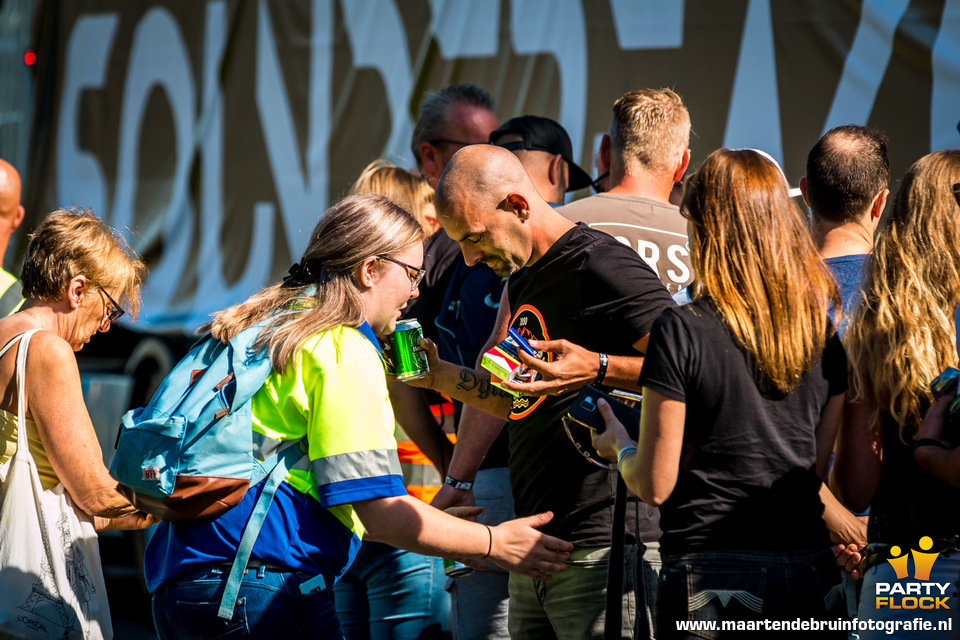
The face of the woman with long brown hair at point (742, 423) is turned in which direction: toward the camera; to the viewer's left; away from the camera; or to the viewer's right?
away from the camera

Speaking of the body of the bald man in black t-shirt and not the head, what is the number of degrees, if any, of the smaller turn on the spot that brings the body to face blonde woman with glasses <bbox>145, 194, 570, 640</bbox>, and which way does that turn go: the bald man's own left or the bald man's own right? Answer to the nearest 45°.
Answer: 0° — they already face them

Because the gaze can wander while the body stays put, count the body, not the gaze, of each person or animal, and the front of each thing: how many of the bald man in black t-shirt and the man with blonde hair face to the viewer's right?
0

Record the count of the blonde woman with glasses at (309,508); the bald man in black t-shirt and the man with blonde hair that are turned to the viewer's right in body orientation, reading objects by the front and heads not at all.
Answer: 1

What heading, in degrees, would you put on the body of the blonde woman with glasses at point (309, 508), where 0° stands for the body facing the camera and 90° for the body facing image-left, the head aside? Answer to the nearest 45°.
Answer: approximately 270°

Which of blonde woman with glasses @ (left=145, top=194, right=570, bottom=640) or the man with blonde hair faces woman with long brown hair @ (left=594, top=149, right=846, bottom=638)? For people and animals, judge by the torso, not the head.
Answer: the blonde woman with glasses

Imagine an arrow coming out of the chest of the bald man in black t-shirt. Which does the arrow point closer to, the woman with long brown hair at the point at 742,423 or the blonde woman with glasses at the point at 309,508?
the blonde woman with glasses

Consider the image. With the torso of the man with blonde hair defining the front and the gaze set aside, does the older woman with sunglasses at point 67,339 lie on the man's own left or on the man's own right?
on the man's own left

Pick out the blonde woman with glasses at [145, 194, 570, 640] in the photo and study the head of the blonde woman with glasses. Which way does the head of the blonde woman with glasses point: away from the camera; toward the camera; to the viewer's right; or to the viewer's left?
to the viewer's right

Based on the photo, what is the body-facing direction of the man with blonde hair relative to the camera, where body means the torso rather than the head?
away from the camera
